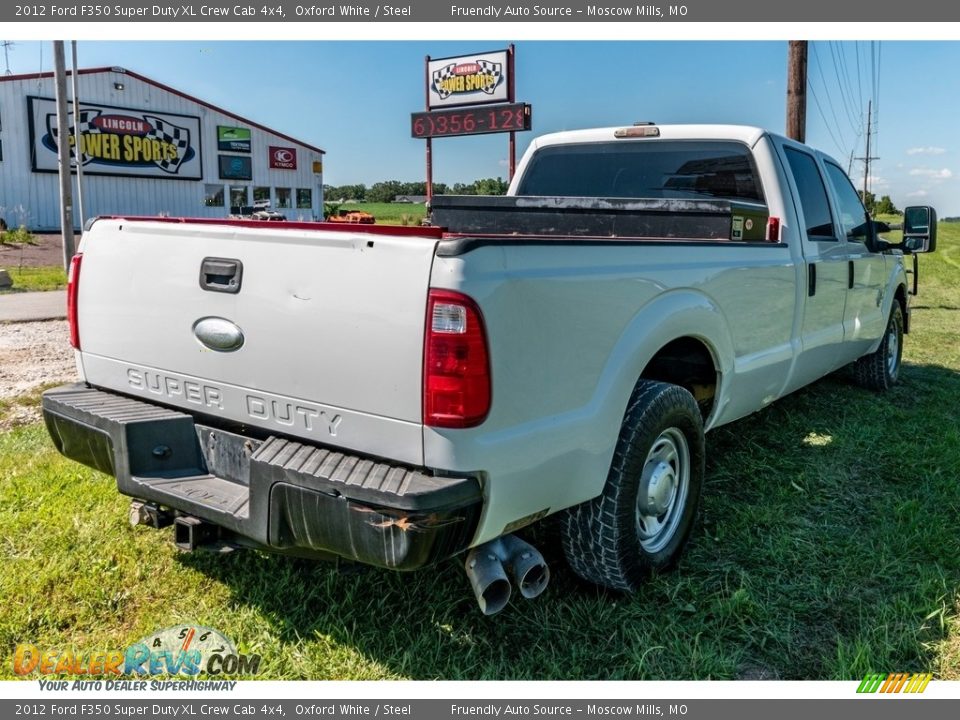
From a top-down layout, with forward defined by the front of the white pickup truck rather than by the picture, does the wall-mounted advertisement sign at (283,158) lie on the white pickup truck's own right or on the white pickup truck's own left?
on the white pickup truck's own left

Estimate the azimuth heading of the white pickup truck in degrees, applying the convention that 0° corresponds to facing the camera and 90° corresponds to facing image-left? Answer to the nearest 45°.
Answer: approximately 225°

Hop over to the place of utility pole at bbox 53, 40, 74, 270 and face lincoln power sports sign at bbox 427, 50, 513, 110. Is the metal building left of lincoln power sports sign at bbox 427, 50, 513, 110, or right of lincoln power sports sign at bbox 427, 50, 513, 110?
left

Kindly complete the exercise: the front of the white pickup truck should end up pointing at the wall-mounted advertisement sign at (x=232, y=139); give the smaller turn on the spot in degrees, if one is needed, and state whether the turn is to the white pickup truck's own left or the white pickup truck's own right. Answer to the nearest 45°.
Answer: approximately 45° to the white pickup truck's own left

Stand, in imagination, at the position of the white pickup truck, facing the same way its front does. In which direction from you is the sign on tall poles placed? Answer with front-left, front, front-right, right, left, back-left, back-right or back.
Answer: front-left

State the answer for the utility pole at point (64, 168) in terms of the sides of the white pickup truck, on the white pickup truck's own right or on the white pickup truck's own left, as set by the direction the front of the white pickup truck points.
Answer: on the white pickup truck's own left

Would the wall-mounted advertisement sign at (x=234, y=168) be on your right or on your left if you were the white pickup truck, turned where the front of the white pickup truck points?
on your left
